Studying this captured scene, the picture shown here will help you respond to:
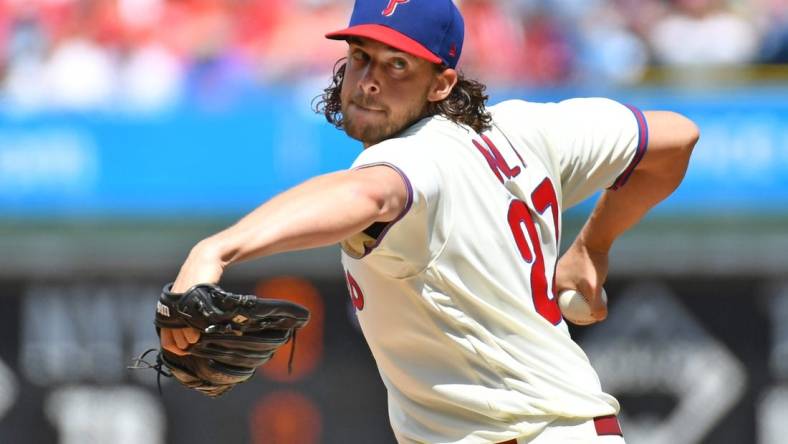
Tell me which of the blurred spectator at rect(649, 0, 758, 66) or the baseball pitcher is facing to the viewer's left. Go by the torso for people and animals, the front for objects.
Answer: the baseball pitcher

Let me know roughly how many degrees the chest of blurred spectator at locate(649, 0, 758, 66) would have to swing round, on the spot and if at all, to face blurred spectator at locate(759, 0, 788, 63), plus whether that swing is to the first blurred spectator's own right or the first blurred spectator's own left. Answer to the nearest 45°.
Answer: approximately 90° to the first blurred spectator's own left

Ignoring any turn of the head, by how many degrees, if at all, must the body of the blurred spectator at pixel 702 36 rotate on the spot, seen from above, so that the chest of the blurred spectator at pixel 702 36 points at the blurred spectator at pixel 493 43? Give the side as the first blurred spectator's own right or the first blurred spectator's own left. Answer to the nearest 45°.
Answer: approximately 90° to the first blurred spectator's own right

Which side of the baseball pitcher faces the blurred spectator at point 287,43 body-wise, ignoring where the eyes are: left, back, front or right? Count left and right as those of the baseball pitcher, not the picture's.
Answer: right

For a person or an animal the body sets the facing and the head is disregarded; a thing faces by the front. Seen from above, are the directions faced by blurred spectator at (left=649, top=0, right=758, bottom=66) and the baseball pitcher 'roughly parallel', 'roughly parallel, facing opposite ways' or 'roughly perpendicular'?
roughly perpendicular

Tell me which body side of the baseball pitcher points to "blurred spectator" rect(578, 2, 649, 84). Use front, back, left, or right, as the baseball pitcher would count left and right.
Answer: right

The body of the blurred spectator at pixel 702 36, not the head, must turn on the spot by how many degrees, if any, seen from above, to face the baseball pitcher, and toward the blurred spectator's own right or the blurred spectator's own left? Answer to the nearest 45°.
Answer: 0° — they already face them

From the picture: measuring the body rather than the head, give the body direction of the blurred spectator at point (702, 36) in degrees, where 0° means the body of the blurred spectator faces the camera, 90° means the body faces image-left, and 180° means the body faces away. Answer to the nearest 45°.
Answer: approximately 0°

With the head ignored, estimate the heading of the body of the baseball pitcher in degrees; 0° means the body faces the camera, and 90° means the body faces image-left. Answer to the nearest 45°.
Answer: approximately 90°

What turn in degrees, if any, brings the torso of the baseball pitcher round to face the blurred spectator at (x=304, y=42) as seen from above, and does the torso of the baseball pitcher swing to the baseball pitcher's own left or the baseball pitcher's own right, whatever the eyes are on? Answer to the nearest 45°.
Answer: approximately 90° to the baseball pitcher's own right

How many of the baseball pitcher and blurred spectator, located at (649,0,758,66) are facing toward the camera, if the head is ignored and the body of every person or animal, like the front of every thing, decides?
1
